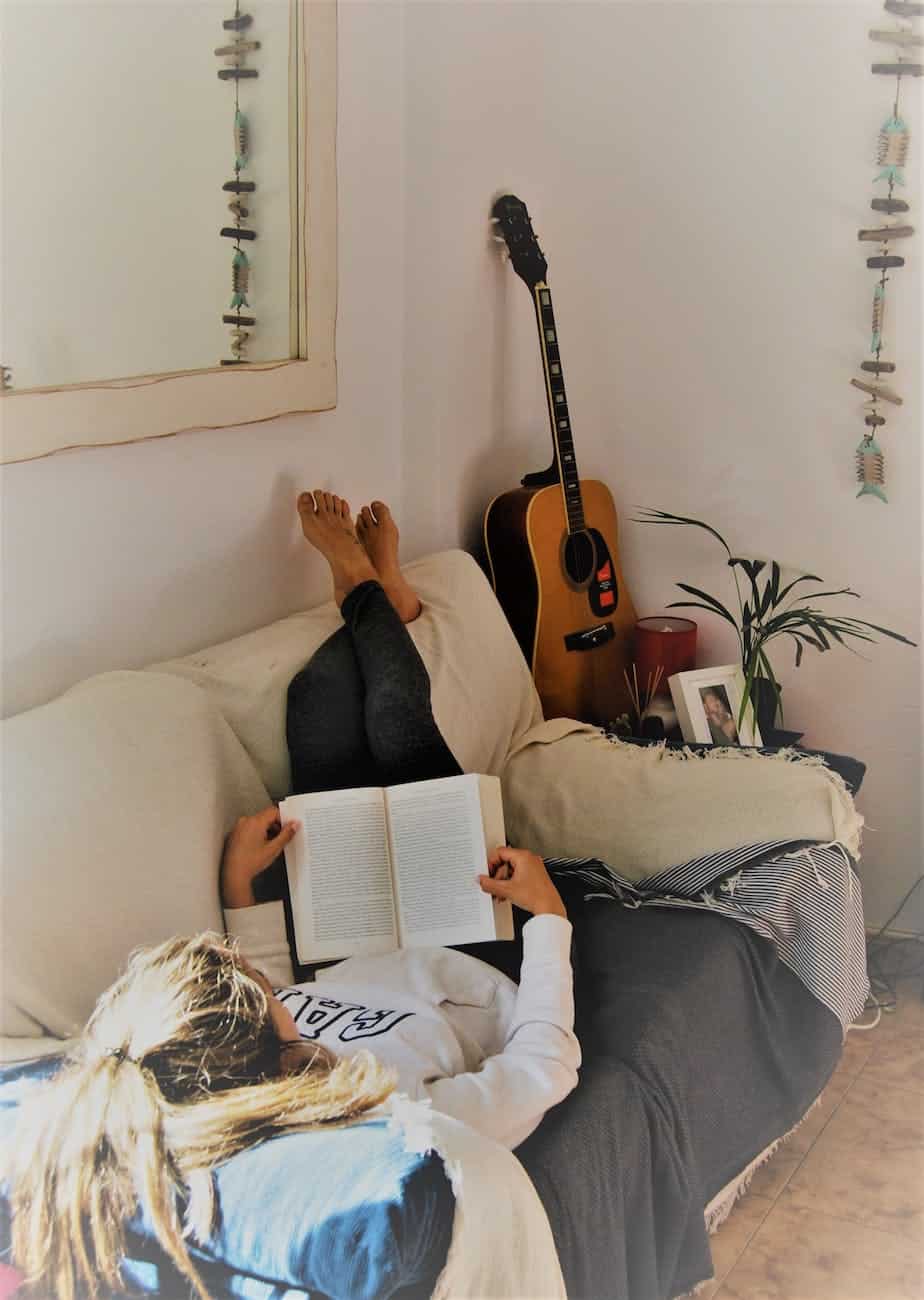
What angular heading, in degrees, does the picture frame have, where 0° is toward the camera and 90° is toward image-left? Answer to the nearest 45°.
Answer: approximately 315°

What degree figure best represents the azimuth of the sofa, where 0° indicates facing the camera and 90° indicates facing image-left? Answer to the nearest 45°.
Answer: approximately 315°

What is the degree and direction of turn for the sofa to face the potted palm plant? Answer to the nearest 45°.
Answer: approximately 90° to its left

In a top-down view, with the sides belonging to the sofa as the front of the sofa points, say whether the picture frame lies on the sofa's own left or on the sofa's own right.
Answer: on the sofa's own left
